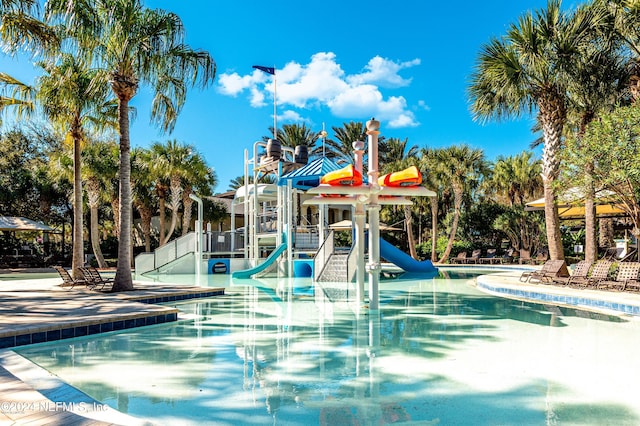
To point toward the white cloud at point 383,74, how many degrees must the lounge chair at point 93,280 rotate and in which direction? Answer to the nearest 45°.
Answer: approximately 90° to its left

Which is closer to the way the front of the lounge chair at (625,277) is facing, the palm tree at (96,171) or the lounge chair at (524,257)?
the palm tree

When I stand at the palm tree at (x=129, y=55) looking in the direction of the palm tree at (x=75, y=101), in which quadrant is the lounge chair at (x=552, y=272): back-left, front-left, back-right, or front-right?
back-right

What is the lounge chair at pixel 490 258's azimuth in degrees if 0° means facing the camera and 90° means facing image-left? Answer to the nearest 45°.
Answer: approximately 0°

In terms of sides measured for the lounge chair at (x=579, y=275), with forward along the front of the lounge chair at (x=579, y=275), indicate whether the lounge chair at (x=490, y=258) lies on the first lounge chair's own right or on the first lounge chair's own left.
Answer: on the first lounge chair's own right
